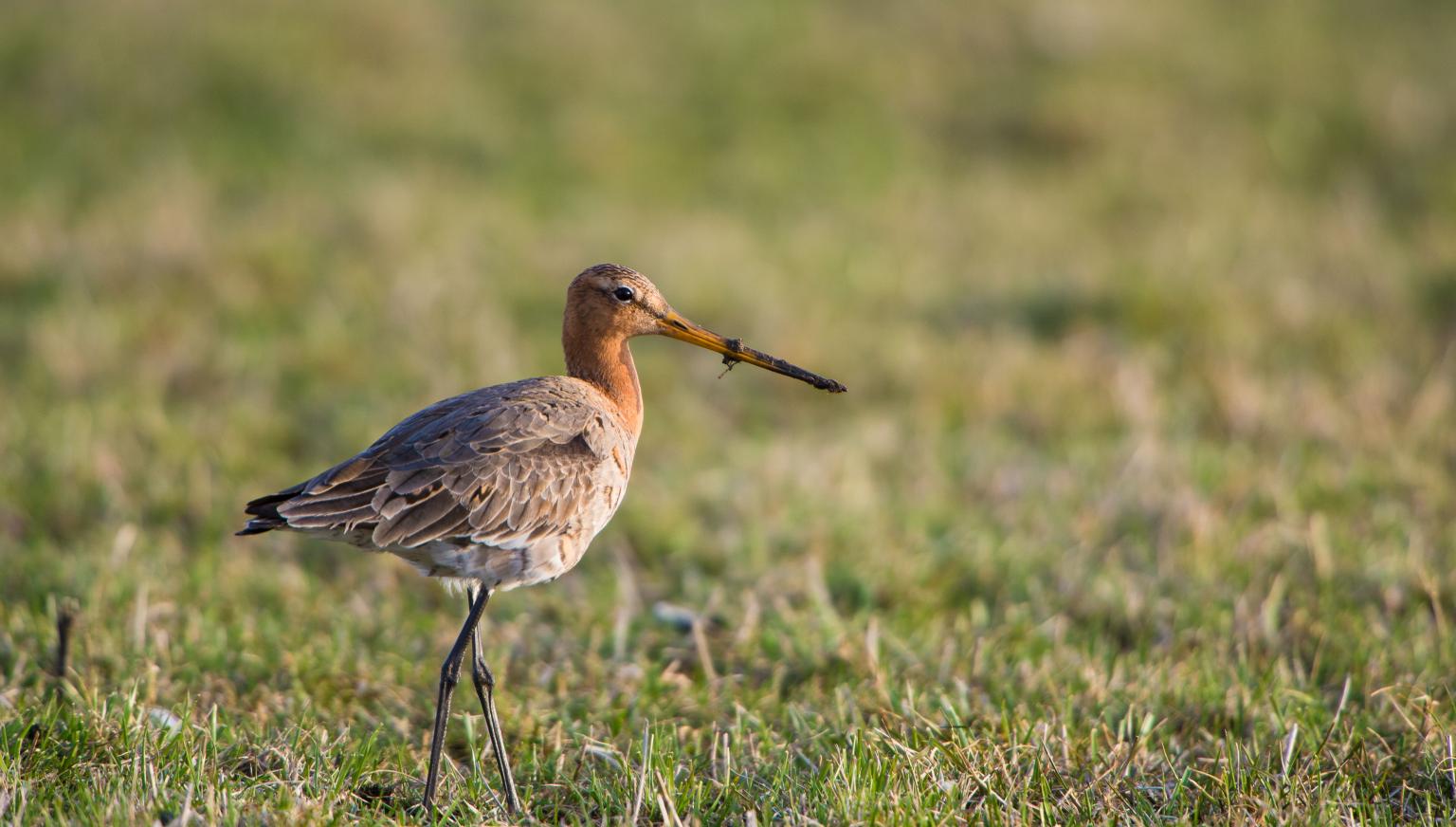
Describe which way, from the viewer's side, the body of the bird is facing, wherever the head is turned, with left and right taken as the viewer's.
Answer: facing to the right of the viewer
